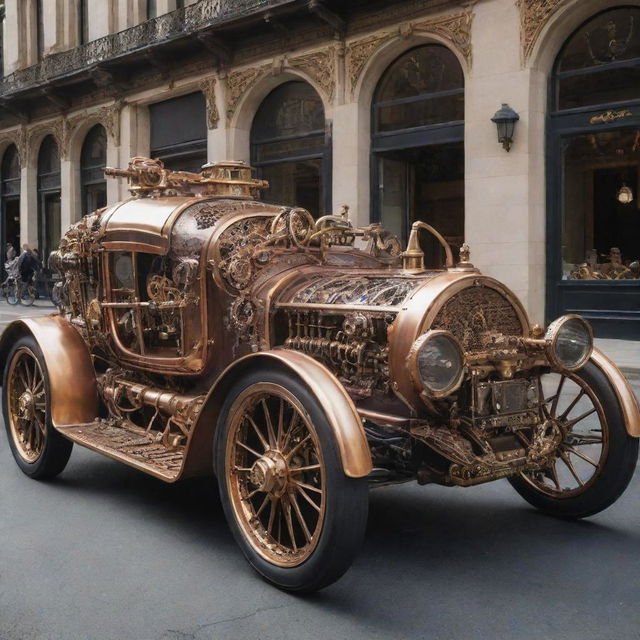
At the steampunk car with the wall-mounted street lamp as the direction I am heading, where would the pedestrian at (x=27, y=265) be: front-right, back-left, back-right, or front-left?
front-left

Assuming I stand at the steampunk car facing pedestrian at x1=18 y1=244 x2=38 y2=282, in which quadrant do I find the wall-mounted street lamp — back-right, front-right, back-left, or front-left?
front-right

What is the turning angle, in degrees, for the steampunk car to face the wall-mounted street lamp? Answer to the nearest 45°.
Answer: approximately 135° to its left

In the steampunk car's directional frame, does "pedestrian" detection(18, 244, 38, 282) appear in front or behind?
behind
